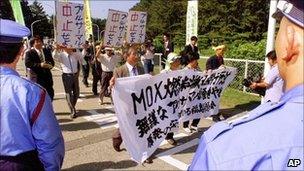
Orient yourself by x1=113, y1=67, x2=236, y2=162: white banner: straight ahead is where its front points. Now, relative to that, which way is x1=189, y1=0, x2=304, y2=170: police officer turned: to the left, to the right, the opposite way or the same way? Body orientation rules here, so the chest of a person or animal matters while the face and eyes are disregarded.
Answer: the opposite way

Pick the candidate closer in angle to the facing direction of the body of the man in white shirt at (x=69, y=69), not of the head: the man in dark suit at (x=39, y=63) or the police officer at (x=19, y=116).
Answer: the police officer

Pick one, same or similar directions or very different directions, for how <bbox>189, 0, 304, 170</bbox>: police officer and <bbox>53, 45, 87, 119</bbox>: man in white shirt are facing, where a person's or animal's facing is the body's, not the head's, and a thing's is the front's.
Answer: very different directions

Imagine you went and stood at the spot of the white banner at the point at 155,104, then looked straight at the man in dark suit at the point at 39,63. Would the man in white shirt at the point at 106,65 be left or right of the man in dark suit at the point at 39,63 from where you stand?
right

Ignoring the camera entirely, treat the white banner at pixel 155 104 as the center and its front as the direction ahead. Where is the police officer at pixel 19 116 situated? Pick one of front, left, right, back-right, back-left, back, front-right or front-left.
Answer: front-right

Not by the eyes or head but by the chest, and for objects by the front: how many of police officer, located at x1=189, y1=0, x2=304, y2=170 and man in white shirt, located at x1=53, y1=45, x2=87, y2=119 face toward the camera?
1

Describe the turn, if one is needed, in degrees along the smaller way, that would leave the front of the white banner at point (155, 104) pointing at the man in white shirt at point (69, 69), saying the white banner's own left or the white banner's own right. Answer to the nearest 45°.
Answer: approximately 180°

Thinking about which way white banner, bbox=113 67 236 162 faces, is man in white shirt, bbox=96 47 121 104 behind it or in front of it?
behind

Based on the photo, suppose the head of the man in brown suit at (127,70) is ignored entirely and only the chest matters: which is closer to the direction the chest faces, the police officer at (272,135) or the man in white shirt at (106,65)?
the police officer

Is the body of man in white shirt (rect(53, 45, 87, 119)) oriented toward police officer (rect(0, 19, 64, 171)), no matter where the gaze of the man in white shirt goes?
yes
